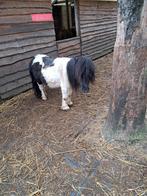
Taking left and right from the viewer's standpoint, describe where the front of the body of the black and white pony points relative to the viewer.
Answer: facing the viewer and to the right of the viewer

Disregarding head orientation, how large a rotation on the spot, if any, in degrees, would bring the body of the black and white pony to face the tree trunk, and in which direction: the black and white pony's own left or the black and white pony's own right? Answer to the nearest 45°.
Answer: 0° — it already faces it
